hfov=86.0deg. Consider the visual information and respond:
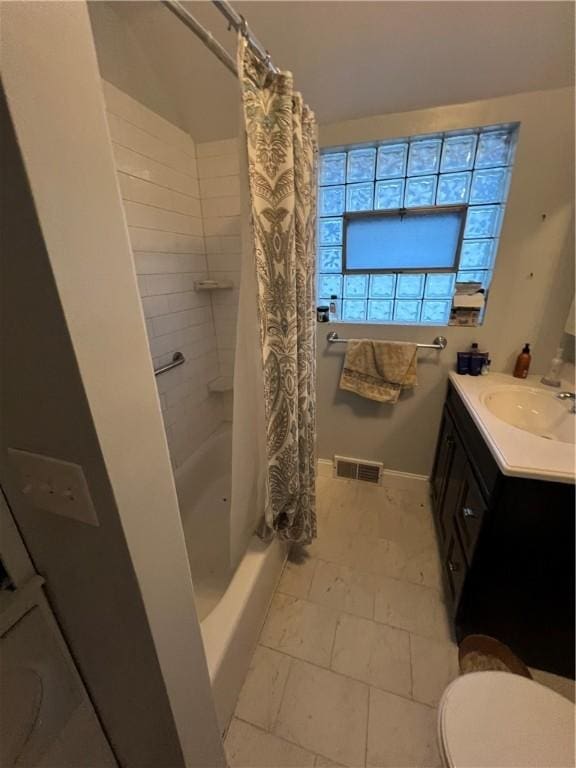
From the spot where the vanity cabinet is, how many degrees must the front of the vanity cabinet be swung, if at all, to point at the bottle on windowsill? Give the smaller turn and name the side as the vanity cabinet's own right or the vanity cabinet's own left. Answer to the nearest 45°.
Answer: approximately 45° to the vanity cabinet's own right

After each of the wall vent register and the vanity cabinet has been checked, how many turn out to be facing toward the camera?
1

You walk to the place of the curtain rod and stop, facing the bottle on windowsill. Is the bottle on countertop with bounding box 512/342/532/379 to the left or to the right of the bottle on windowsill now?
right

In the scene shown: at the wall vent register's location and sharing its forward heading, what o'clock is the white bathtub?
The white bathtub is roughly at 1 o'clock from the wall vent register.

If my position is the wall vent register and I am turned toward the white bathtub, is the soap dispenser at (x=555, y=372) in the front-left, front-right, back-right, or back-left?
back-left

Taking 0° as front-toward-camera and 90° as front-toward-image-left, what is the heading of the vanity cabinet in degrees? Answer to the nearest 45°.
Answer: approximately 90°
